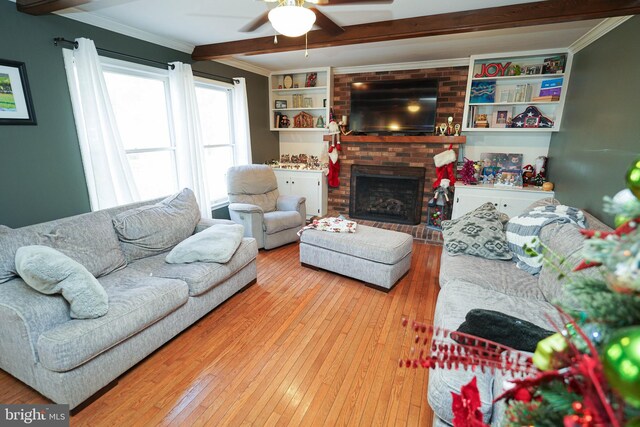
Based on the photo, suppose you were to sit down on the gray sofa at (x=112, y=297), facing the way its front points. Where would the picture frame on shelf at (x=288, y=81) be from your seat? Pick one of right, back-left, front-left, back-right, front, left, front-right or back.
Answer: left

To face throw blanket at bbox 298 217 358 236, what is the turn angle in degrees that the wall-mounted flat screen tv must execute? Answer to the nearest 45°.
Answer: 0° — it already faces it

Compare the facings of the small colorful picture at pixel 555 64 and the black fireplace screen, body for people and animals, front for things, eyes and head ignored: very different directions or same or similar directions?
same or similar directions

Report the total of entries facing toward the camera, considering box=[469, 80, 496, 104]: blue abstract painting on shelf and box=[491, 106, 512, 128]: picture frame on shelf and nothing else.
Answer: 2

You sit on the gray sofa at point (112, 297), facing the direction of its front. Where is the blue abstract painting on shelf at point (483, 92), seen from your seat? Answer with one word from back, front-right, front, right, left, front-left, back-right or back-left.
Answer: front-left

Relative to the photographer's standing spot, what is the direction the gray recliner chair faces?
facing the viewer and to the right of the viewer

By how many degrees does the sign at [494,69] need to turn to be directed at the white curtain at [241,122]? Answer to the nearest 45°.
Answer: approximately 90° to its right

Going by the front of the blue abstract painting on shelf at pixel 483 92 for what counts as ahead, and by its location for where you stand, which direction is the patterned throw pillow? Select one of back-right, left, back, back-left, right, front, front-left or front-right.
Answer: front

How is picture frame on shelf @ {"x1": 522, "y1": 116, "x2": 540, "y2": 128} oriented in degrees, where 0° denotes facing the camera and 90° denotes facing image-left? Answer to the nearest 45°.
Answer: approximately 0°

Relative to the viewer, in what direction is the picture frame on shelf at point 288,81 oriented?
toward the camera

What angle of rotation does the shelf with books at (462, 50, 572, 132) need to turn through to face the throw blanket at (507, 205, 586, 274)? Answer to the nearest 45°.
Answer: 0° — it already faces it

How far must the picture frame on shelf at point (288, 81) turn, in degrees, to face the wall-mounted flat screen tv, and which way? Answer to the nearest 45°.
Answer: approximately 45° to its left

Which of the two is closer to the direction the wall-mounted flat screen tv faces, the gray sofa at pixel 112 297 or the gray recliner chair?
the gray sofa

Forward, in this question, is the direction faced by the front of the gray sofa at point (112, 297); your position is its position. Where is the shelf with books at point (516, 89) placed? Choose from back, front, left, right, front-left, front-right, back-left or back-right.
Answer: front-left

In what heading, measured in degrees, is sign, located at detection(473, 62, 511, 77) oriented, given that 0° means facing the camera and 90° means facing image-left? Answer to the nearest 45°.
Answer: approximately 0°

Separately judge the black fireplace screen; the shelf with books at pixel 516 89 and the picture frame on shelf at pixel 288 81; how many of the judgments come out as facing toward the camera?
3

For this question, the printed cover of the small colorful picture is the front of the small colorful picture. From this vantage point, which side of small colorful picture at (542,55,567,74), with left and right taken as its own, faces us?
front

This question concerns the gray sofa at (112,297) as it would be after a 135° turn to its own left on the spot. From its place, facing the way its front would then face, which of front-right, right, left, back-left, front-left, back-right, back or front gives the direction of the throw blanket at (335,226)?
right

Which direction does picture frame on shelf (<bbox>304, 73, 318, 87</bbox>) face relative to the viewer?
toward the camera

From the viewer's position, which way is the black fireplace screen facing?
facing the viewer

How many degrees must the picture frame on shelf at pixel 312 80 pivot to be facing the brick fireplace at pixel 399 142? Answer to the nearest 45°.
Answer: approximately 45° to its left
